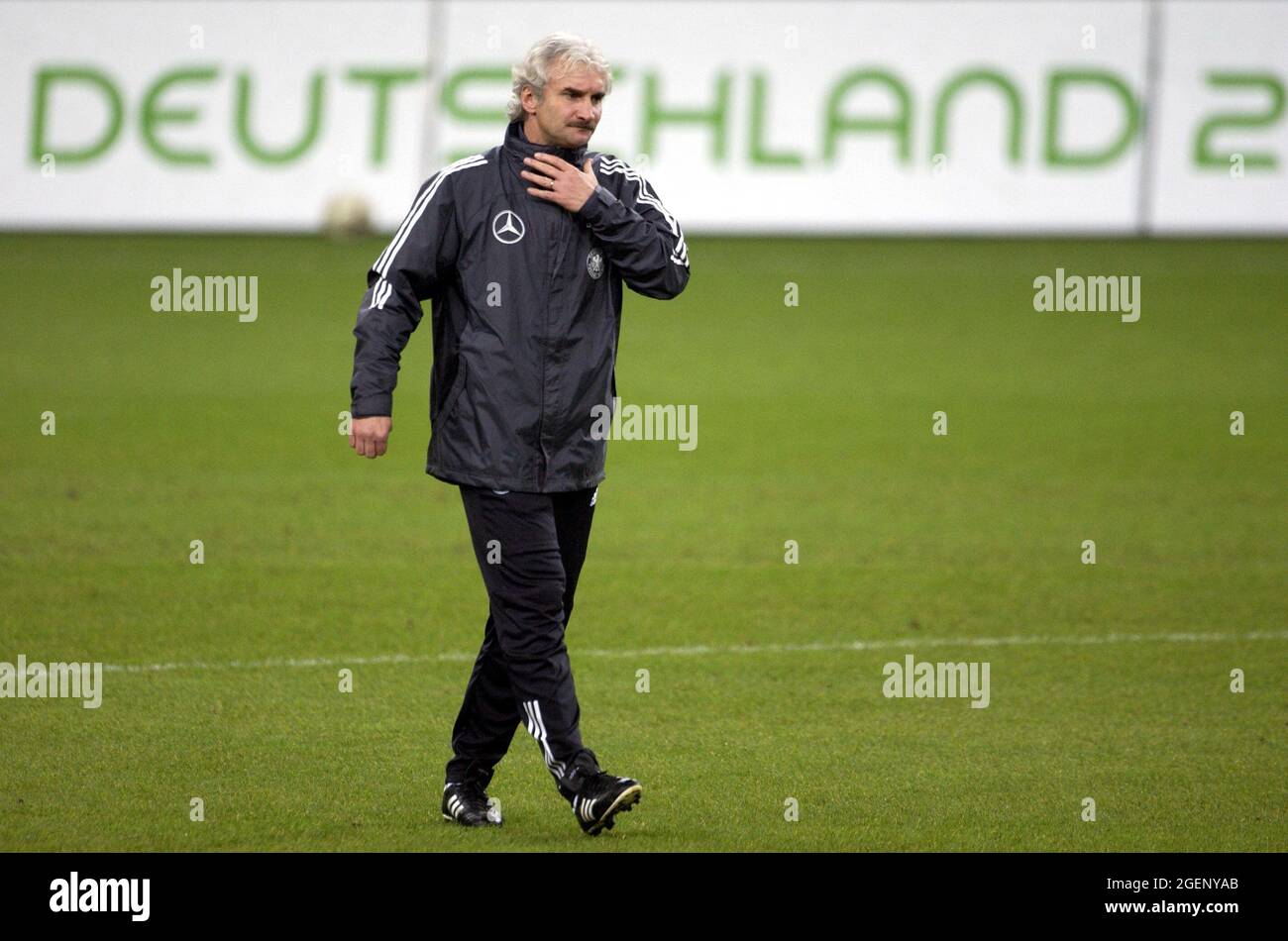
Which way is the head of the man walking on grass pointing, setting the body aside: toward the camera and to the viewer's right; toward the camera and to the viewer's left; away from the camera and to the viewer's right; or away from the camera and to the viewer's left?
toward the camera and to the viewer's right

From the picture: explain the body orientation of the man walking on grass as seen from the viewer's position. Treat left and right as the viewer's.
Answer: facing the viewer and to the right of the viewer
